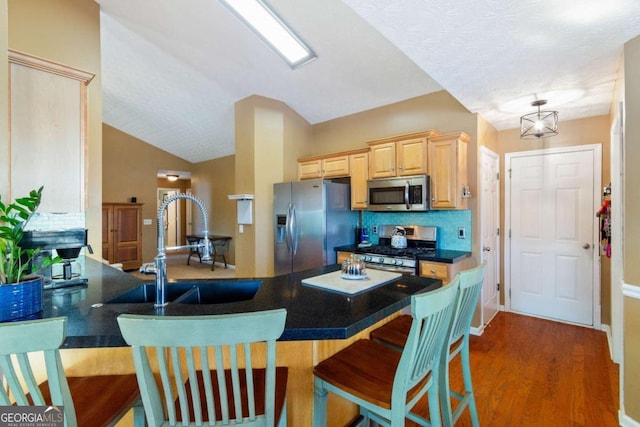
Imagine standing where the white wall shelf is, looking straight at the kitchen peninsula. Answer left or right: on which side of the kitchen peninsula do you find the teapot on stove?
left

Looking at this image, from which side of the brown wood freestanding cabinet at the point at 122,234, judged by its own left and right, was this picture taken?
front

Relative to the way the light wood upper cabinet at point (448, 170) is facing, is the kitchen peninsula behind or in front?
in front

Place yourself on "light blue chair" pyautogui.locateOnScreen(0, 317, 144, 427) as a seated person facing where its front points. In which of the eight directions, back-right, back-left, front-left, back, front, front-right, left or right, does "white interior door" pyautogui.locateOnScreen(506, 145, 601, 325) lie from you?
front-right

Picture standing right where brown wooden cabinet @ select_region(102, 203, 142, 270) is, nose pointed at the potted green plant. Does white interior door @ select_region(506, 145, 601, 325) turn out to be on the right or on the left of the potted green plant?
left

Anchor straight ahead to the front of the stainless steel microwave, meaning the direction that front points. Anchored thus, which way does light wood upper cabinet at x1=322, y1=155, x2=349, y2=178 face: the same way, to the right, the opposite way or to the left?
the same way

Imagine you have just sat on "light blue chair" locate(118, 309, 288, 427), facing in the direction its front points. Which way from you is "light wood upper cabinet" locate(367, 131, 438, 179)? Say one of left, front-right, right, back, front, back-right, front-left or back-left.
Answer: front-right

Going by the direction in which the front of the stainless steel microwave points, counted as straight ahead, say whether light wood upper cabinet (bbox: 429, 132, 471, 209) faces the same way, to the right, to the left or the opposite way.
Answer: the same way

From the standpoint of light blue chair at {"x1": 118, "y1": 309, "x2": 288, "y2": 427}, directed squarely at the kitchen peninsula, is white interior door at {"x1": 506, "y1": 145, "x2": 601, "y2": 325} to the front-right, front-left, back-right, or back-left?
front-right

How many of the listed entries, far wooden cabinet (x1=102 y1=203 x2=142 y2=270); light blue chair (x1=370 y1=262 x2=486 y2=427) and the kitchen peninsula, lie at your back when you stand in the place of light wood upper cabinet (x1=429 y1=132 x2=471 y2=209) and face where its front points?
0

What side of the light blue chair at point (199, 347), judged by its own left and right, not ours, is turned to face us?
back

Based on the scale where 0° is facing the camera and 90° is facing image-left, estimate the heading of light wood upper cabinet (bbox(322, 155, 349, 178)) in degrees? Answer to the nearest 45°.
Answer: approximately 45°

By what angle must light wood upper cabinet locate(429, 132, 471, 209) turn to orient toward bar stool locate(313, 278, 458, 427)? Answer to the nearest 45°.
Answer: approximately 45° to its left

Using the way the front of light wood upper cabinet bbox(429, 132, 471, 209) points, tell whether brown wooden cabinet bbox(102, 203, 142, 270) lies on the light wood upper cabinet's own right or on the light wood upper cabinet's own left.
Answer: on the light wood upper cabinet's own right

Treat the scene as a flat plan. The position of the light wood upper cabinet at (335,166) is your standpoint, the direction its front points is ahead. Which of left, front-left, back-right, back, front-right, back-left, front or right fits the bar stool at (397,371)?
front-left

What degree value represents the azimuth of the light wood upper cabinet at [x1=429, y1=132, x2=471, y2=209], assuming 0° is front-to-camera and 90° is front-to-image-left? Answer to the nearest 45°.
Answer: approximately 45°

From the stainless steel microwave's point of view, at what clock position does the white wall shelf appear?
The white wall shelf is roughly at 2 o'clock from the stainless steel microwave.

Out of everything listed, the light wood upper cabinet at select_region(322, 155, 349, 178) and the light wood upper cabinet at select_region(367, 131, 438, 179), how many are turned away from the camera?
0

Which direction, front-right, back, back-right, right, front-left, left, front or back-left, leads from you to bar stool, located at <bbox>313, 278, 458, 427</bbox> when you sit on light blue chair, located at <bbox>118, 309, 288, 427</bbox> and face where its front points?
right

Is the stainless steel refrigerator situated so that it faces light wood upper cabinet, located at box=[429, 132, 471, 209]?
no
